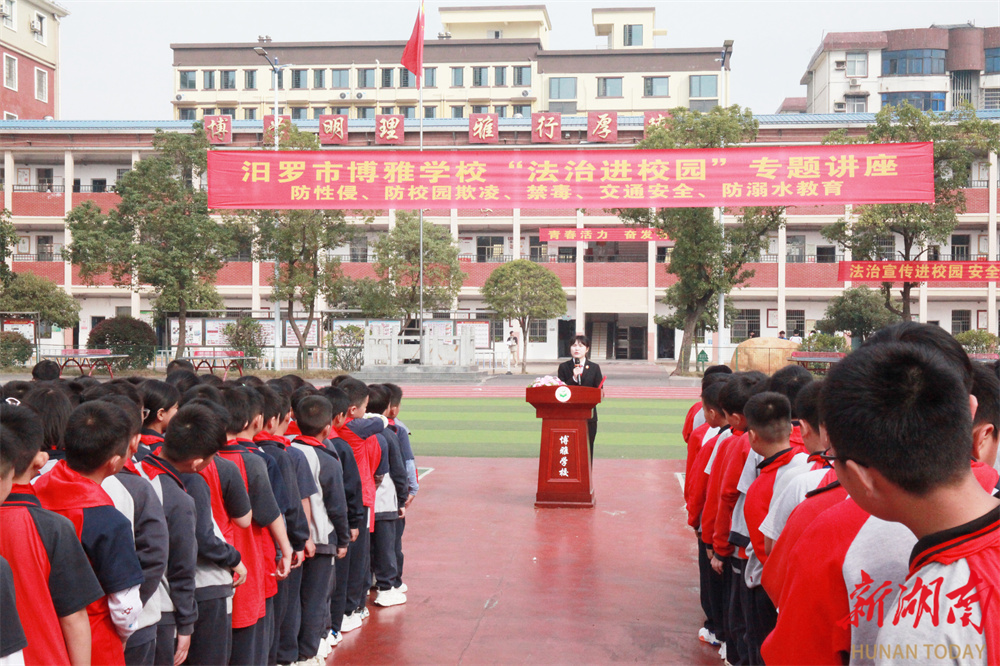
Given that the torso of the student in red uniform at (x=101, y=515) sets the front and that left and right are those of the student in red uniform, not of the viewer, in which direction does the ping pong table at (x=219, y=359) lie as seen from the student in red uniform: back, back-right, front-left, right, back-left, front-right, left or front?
front-left

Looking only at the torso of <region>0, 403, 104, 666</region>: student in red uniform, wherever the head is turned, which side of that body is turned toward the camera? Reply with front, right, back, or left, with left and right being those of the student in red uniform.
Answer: back

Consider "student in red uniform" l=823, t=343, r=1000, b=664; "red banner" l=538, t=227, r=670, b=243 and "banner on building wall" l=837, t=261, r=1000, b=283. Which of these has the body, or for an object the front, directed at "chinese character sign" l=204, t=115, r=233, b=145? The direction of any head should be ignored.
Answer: the student in red uniform

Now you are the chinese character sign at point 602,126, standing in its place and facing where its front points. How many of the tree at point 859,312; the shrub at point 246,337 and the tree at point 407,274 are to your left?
1

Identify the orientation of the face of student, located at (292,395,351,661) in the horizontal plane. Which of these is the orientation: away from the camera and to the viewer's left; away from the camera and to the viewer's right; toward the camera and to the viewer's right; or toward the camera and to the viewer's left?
away from the camera and to the viewer's right

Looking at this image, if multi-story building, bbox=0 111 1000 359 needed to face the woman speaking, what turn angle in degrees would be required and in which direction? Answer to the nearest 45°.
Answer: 0° — it already faces them

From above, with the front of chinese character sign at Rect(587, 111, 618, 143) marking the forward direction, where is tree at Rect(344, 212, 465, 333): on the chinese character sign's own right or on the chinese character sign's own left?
on the chinese character sign's own right

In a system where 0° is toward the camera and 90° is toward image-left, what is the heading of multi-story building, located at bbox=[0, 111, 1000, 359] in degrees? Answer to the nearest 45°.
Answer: approximately 0°

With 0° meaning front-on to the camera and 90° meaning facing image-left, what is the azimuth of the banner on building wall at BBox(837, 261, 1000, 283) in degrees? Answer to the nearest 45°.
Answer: approximately 0°

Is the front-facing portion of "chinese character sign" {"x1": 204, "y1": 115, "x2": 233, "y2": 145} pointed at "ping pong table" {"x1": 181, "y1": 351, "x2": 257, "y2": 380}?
yes

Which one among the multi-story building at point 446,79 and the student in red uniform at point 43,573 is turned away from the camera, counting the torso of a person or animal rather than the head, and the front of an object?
the student in red uniform

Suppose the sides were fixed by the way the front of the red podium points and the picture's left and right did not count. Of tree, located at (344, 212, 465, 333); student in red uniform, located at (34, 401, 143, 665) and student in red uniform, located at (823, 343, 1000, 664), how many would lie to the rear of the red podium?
1

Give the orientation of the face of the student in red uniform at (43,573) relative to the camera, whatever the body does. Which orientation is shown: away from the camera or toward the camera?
away from the camera

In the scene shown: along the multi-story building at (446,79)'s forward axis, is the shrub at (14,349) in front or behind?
in front

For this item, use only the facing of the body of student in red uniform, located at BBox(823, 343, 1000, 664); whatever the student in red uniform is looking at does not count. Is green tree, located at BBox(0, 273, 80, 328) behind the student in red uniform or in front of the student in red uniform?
in front
